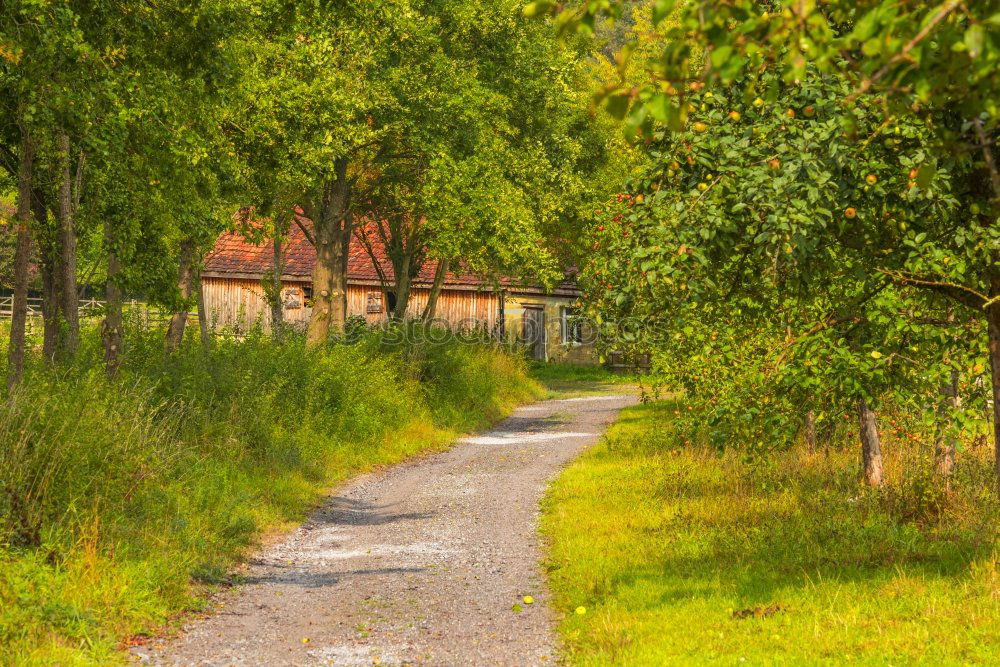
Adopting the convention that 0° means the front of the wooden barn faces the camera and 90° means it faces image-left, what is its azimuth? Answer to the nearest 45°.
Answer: approximately 0°
